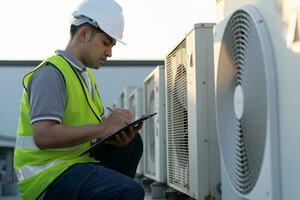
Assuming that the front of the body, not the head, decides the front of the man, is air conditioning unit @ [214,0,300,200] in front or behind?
in front

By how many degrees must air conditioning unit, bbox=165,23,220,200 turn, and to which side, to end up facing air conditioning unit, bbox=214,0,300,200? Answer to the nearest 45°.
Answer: approximately 45° to its left

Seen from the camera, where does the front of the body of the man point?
to the viewer's right

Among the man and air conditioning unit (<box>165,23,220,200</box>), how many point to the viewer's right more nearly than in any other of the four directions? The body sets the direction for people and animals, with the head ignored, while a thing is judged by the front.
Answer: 1

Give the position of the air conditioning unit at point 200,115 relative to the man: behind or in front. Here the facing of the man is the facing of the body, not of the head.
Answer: in front

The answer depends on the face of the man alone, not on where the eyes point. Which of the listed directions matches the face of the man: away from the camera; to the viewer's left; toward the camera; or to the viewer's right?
to the viewer's right
